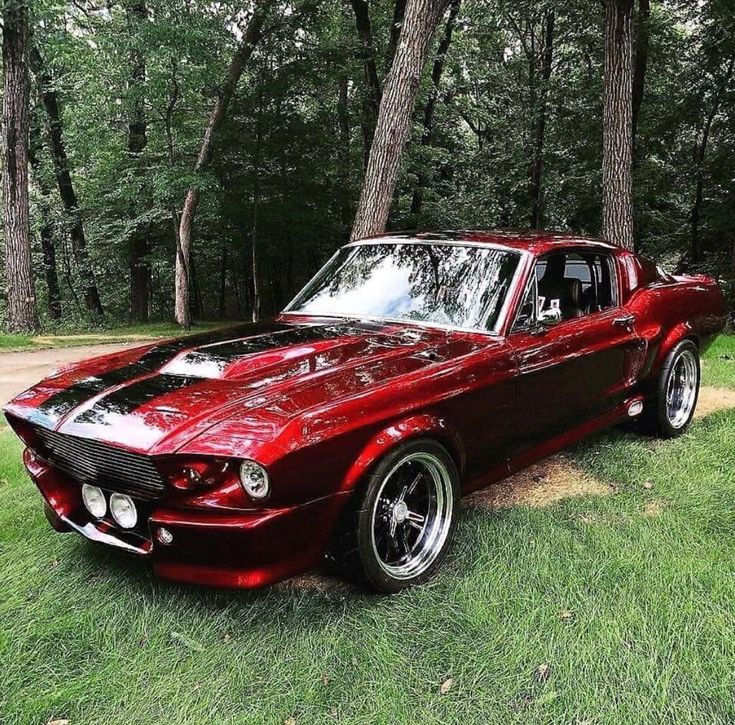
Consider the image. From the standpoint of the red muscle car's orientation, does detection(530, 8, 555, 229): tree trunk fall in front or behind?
behind

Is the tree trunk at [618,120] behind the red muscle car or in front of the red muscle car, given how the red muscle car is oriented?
behind

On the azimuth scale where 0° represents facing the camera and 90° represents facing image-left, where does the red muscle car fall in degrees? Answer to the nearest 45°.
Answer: approximately 45°

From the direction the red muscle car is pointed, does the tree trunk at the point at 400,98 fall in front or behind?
behind

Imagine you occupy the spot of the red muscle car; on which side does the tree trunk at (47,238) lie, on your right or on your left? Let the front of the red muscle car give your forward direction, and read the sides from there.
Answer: on your right

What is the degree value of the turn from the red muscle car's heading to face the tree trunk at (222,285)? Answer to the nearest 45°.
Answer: approximately 135° to its right

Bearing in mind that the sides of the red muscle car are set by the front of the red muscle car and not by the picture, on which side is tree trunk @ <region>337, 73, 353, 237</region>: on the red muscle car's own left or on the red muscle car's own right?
on the red muscle car's own right

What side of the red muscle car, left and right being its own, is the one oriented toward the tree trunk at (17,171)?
right

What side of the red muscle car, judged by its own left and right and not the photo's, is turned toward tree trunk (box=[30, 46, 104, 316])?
right

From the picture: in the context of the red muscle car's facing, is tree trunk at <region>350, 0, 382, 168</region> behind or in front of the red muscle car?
behind

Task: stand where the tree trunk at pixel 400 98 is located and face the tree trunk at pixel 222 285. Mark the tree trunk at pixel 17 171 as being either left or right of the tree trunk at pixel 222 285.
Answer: left
